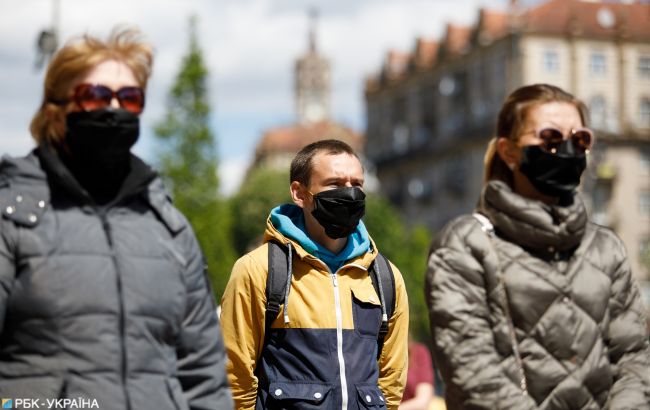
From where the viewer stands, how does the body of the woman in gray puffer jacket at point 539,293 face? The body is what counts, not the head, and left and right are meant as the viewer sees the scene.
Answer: facing the viewer and to the right of the viewer

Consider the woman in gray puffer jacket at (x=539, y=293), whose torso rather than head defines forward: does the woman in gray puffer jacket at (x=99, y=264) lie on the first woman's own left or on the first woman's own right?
on the first woman's own right

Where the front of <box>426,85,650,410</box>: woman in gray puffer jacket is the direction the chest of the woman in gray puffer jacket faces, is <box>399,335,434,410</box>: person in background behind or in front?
behind
